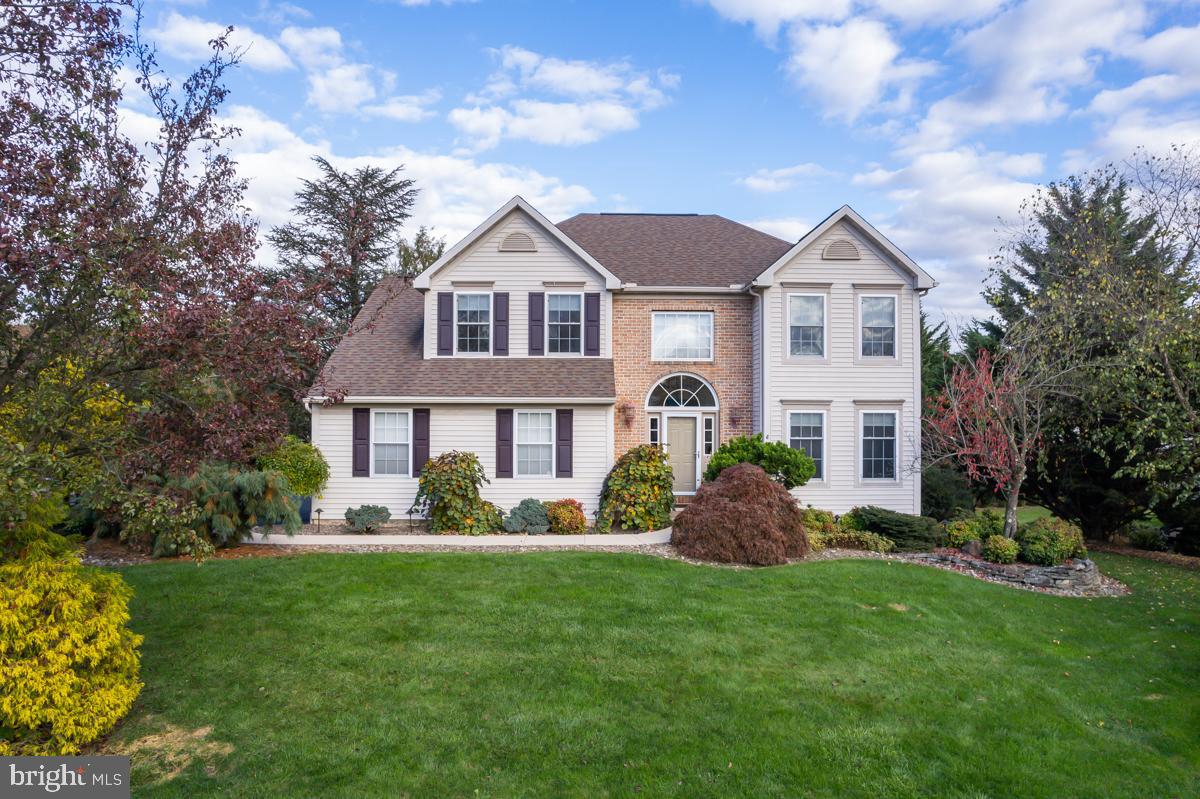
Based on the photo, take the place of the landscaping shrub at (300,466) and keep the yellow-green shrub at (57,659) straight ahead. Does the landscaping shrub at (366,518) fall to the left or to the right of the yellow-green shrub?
left

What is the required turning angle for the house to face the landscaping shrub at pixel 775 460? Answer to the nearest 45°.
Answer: approximately 45° to its left

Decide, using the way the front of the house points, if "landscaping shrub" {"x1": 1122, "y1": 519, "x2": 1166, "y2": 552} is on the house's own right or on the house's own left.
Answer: on the house's own left

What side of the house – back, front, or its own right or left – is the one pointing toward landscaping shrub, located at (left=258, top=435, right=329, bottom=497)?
right

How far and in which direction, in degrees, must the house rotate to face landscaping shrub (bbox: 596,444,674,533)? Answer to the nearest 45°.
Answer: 0° — it already faces it

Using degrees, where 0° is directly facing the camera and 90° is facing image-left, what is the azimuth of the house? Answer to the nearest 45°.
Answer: approximately 0°

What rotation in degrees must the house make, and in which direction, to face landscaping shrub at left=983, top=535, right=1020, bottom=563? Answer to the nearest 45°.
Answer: approximately 45° to its left

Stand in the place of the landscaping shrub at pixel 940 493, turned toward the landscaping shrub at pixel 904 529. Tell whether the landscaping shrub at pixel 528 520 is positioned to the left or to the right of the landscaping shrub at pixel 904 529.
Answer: right

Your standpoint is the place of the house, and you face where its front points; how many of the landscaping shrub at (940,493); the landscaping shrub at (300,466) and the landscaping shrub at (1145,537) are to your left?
2

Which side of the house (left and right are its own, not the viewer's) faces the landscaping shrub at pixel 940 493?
left
